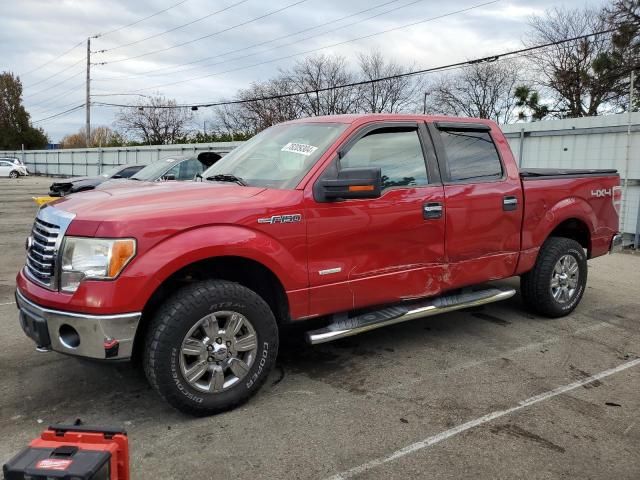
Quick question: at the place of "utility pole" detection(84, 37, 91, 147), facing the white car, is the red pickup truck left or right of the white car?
left

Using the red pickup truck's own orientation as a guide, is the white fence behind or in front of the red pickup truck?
behind

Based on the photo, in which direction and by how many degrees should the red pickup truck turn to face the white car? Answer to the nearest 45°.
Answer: approximately 90° to its right

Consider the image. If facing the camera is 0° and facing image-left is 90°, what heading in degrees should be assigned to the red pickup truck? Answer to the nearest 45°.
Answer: approximately 45°

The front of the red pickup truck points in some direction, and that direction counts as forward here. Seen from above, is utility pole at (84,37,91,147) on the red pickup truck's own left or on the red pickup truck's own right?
on the red pickup truck's own right
